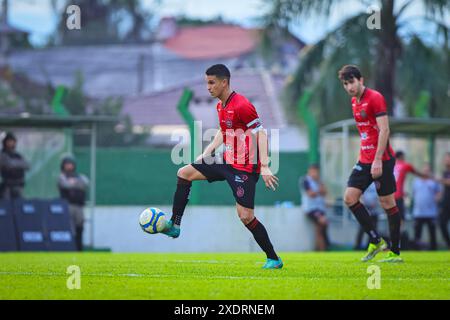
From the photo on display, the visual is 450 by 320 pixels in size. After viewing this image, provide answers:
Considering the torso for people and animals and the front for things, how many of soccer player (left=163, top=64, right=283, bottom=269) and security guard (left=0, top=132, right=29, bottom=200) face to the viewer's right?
0

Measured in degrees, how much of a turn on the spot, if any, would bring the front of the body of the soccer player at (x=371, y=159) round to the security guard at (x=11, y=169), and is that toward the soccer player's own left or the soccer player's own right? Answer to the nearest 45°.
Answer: approximately 90° to the soccer player's own right

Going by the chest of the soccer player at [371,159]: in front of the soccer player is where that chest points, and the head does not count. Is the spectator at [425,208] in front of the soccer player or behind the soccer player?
behind

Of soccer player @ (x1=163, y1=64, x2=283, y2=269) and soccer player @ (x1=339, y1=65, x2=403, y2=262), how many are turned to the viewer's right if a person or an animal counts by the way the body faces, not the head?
0

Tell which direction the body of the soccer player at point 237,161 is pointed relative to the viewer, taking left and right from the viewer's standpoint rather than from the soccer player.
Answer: facing the viewer and to the left of the viewer

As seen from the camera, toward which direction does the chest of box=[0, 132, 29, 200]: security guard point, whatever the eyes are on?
toward the camera

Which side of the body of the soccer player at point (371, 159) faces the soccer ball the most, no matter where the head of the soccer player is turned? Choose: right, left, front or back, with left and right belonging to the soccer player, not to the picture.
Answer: front

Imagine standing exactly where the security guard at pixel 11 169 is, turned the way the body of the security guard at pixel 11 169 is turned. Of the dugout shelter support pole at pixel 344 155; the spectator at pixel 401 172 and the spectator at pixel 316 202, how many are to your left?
3
